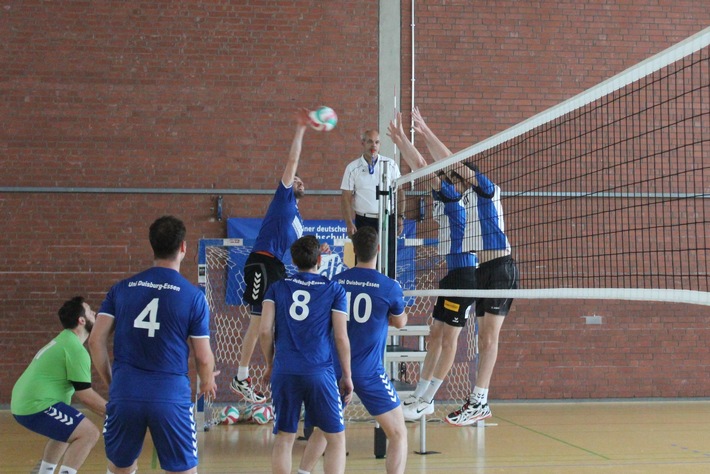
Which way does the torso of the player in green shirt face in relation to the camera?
to the viewer's right

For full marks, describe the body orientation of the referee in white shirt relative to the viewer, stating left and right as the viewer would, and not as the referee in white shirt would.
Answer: facing the viewer

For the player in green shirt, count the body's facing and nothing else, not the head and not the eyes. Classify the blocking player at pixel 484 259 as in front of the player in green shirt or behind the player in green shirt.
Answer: in front

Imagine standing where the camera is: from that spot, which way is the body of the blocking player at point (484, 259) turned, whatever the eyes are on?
to the viewer's left

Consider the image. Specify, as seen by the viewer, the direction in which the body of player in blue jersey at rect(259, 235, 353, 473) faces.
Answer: away from the camera

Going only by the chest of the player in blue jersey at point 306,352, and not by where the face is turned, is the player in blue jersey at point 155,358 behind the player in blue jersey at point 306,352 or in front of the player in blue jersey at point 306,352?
behind

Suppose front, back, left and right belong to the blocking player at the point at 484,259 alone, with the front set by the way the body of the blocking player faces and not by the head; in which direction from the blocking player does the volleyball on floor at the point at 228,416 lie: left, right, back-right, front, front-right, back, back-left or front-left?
front-right

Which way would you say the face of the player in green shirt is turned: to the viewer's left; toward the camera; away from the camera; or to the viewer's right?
to the viewer's right

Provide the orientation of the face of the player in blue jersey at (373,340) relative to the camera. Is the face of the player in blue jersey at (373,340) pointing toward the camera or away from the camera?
away from the camera

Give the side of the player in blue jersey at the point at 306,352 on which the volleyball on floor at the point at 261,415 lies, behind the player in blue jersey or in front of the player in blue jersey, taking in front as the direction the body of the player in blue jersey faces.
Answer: in front

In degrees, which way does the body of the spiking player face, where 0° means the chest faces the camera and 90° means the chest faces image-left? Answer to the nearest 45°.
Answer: approximately 270°

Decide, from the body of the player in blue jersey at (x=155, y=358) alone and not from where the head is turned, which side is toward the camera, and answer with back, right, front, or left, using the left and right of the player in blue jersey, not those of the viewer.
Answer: back

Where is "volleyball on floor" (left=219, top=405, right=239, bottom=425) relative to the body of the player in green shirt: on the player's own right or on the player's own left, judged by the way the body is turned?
on the player's own left

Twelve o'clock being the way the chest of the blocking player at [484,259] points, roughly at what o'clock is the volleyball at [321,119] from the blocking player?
The volleyball is roughly at 12 o'clock from the blocking player.
